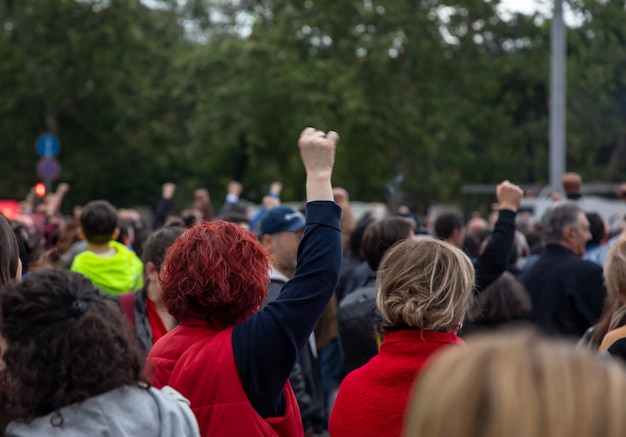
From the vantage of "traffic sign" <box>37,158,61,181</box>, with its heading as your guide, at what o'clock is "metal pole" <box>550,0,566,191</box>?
The metal pole is roughly at 10 o'clock from the traffic sign.

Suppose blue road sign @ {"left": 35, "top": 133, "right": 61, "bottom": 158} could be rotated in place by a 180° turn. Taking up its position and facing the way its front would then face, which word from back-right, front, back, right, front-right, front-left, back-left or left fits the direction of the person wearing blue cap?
back

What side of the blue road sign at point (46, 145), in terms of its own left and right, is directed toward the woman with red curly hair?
front

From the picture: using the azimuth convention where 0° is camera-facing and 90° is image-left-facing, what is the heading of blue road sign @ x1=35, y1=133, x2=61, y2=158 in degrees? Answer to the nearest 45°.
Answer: approximately 0°

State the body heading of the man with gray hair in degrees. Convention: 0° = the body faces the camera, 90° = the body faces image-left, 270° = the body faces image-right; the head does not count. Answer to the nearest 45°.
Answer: approximately 225°

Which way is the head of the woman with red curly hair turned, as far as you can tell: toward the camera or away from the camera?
away from the camera

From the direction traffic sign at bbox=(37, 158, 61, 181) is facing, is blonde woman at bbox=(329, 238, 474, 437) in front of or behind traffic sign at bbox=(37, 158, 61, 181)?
in front

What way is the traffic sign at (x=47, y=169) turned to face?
toward the camera

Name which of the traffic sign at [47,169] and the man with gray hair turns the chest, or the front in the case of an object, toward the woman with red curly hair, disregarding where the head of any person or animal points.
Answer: the traffic sign

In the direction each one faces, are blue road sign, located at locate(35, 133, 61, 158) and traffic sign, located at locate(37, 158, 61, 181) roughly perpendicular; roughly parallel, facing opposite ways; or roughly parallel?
roughly parallel

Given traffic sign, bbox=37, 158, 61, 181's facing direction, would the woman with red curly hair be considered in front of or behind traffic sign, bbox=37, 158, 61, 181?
in front

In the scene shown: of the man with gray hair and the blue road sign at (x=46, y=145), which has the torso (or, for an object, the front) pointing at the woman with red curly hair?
the blue road sign

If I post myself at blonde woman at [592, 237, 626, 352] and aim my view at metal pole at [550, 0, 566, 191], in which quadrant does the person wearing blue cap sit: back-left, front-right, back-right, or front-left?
front-left

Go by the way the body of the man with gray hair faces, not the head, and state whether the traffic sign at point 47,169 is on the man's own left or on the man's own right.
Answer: on the man's own left

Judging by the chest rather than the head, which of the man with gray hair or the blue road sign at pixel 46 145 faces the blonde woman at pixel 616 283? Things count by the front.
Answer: the blue road sign
